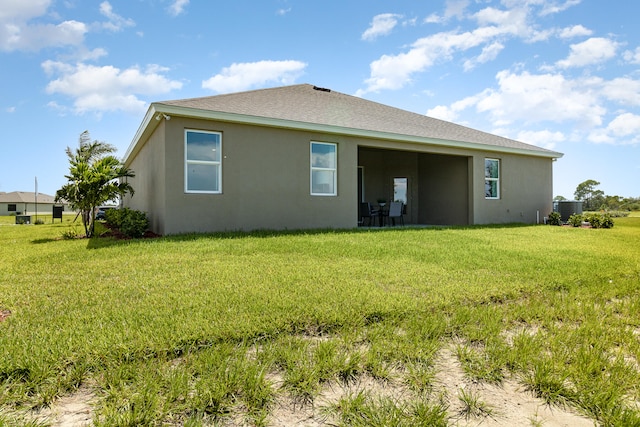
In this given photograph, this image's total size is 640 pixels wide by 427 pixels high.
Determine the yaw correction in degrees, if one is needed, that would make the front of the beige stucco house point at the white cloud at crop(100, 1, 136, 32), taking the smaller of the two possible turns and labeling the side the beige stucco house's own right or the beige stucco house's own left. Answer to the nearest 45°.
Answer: approximately 45° to the beige stucco house's own left

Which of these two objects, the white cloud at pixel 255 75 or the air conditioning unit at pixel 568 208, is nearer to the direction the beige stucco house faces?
the white cloud

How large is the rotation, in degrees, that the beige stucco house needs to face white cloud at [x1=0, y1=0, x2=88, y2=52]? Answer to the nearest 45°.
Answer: approximately 45° to its left

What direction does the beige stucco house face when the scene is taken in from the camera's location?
facing away from the viewer and to the left of the viewer
